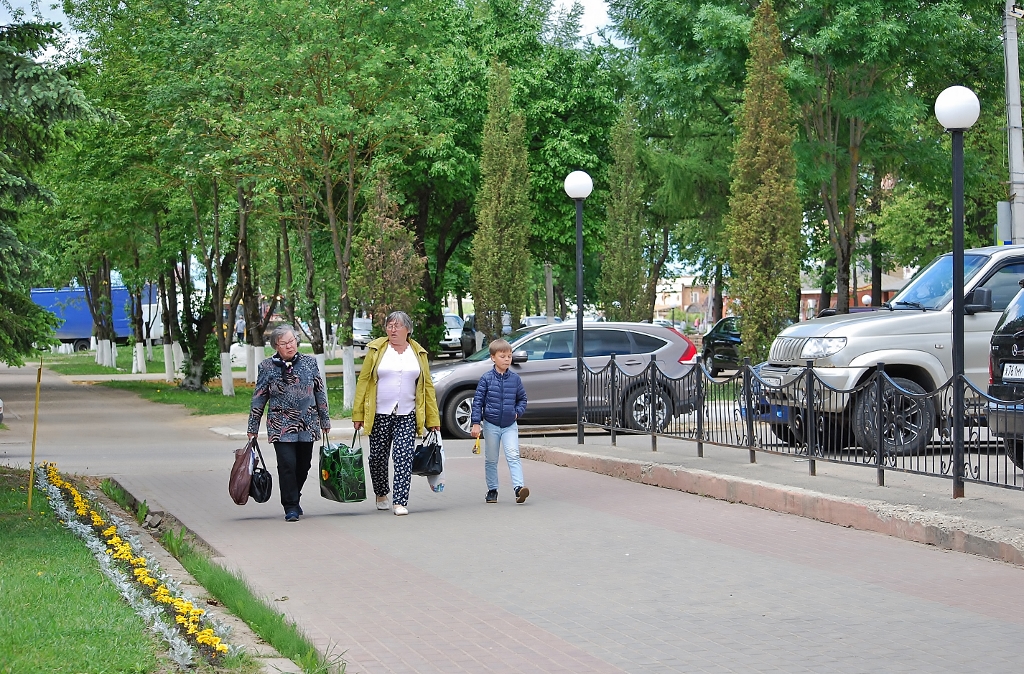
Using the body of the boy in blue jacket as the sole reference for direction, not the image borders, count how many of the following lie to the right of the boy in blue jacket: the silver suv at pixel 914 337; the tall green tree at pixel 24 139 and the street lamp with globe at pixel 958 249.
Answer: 1

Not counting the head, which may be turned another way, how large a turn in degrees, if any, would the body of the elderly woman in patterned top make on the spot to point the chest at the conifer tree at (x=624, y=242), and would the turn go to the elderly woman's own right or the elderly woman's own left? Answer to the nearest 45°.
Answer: approximately 135° to the elderly woman's own left

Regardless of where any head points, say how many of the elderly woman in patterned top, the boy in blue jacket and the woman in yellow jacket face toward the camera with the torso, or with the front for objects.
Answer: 3

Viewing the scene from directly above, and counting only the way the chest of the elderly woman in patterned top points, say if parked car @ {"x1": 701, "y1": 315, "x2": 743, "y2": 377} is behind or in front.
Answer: behind

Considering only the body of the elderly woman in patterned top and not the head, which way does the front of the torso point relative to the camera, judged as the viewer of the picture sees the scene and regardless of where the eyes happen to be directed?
toward the camera

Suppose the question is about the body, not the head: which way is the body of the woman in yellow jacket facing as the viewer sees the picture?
toward the camera

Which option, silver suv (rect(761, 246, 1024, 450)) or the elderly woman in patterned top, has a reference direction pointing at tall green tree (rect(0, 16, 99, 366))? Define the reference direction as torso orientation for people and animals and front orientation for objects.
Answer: the silver suv

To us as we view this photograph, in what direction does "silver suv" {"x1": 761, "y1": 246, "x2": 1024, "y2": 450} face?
facing the viewer and to the left of the viewer

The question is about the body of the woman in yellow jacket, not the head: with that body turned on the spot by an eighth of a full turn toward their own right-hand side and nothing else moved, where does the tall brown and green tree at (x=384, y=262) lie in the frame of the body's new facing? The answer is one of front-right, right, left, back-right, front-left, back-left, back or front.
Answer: back-right

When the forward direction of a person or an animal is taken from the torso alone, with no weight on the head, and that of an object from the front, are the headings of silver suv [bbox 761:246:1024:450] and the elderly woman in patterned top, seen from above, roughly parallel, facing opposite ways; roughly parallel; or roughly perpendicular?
roughly perpendicular

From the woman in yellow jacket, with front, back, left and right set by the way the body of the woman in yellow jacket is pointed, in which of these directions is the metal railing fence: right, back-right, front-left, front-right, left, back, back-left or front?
left

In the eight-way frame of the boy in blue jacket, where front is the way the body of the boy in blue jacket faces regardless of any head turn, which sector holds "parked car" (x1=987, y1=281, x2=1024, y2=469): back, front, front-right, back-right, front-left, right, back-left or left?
left

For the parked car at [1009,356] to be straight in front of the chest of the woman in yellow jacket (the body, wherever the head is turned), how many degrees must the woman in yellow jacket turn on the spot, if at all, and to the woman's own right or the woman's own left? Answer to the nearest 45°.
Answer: approximately 90° to the woman's own left
